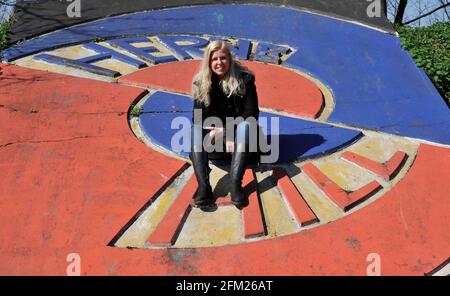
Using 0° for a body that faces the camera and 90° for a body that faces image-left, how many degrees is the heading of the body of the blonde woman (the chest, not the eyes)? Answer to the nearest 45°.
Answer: approximately 0°
